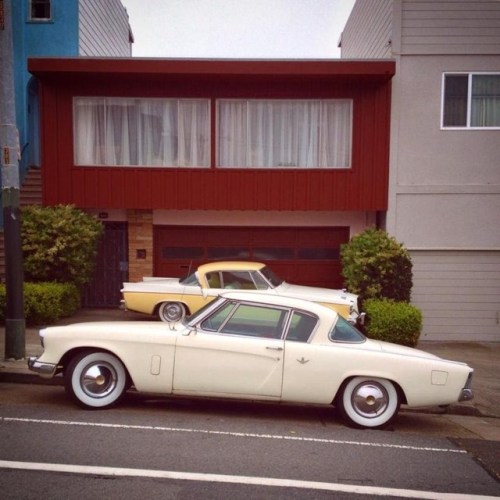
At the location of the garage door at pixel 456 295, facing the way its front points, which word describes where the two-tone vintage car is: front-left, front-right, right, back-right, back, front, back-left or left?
front-right

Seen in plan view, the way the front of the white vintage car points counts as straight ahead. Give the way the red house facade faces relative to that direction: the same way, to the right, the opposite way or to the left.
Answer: to the left

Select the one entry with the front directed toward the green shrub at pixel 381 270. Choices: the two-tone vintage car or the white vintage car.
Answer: the two-tone vintage car

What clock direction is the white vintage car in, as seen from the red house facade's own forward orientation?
The white vintage car is roughly at 12 o'clock from the red house facade.

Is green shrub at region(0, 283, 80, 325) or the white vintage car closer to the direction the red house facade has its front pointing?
the white vintage car

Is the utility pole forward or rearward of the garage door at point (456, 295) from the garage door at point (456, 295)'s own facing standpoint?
forward

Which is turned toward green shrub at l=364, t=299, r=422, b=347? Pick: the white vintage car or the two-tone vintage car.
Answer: the two-tone vintage car

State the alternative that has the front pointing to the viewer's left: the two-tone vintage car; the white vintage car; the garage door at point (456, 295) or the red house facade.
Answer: the white vintage car

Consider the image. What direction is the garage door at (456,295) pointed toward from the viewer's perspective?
toward the camera

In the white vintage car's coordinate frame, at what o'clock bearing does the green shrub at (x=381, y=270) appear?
The green shrub is roughly at 4 o'clock from the white vintage car.

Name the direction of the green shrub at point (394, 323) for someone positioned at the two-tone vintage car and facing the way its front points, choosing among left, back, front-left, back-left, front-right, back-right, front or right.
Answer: front

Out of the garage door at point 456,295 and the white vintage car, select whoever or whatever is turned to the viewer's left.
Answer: the white vintage car

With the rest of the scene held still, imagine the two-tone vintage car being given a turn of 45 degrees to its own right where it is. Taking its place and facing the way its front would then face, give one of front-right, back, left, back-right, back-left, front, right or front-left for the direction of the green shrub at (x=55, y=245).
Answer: back-right

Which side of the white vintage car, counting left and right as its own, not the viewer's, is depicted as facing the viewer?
left

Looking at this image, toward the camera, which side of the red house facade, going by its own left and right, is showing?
front

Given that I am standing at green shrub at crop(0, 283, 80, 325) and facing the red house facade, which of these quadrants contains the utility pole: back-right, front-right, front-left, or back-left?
back-right

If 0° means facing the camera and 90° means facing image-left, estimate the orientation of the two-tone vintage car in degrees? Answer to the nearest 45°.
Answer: approximately 270°

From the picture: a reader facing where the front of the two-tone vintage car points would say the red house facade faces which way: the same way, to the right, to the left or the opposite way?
to the right

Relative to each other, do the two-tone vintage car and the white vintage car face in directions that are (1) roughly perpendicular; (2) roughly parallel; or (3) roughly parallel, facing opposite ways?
roughly parallel, facing opposite ways
